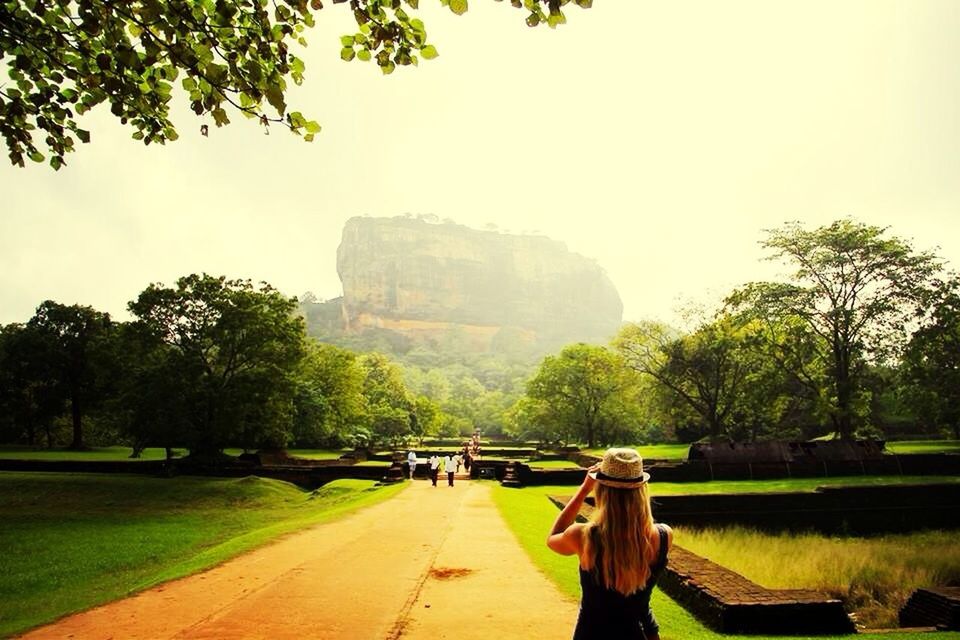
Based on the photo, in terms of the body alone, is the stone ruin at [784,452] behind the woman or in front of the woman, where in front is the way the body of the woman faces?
in front

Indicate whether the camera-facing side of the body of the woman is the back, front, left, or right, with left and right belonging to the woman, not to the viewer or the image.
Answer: back

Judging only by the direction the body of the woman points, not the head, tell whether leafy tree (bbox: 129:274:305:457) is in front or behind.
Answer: in front

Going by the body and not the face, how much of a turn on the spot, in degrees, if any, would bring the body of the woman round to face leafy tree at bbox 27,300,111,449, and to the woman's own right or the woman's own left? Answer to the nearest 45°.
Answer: approximately 45° to the woman's own left

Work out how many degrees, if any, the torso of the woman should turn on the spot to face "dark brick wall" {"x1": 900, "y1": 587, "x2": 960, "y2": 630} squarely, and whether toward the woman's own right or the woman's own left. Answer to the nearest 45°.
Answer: approximately 45° to the woman's own right

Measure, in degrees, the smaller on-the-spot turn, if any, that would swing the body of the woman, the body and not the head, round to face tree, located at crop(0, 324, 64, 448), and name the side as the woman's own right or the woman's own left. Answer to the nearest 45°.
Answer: approximately 45° to the woman's own left

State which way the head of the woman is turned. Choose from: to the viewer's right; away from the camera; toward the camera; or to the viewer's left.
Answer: away from the camera
